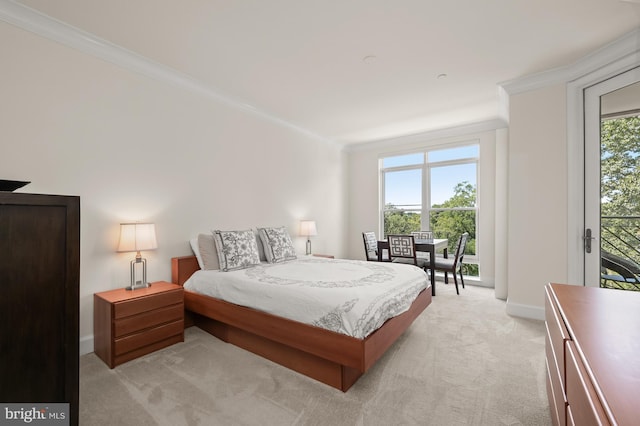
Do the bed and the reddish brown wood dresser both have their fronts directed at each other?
yes

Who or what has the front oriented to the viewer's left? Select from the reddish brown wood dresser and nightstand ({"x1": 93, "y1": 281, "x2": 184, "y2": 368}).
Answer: the reddish brown wood dresser

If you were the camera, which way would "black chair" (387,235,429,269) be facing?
facing away from the viewer and to the right of the viewer

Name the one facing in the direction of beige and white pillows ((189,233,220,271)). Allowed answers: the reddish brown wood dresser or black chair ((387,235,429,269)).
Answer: the reddish brown wood dresser

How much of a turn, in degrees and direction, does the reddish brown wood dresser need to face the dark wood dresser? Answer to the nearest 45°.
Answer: approximately 45° to its left

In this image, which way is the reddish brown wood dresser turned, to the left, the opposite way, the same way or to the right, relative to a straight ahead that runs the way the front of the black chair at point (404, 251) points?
to the left

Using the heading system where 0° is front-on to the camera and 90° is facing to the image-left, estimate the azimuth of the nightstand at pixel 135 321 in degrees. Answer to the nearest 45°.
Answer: approximately 315°

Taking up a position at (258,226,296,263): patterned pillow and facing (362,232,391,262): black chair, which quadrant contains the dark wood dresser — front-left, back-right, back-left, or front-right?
back-right

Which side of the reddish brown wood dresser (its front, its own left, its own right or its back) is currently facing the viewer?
left

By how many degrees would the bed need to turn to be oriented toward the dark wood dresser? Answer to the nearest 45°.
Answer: approximately 90° to its right

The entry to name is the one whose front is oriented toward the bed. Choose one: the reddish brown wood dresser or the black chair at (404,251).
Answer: the reddish brown wood dresser

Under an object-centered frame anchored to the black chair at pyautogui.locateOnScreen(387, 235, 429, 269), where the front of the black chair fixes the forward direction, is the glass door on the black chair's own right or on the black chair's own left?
on the black chair's own right
